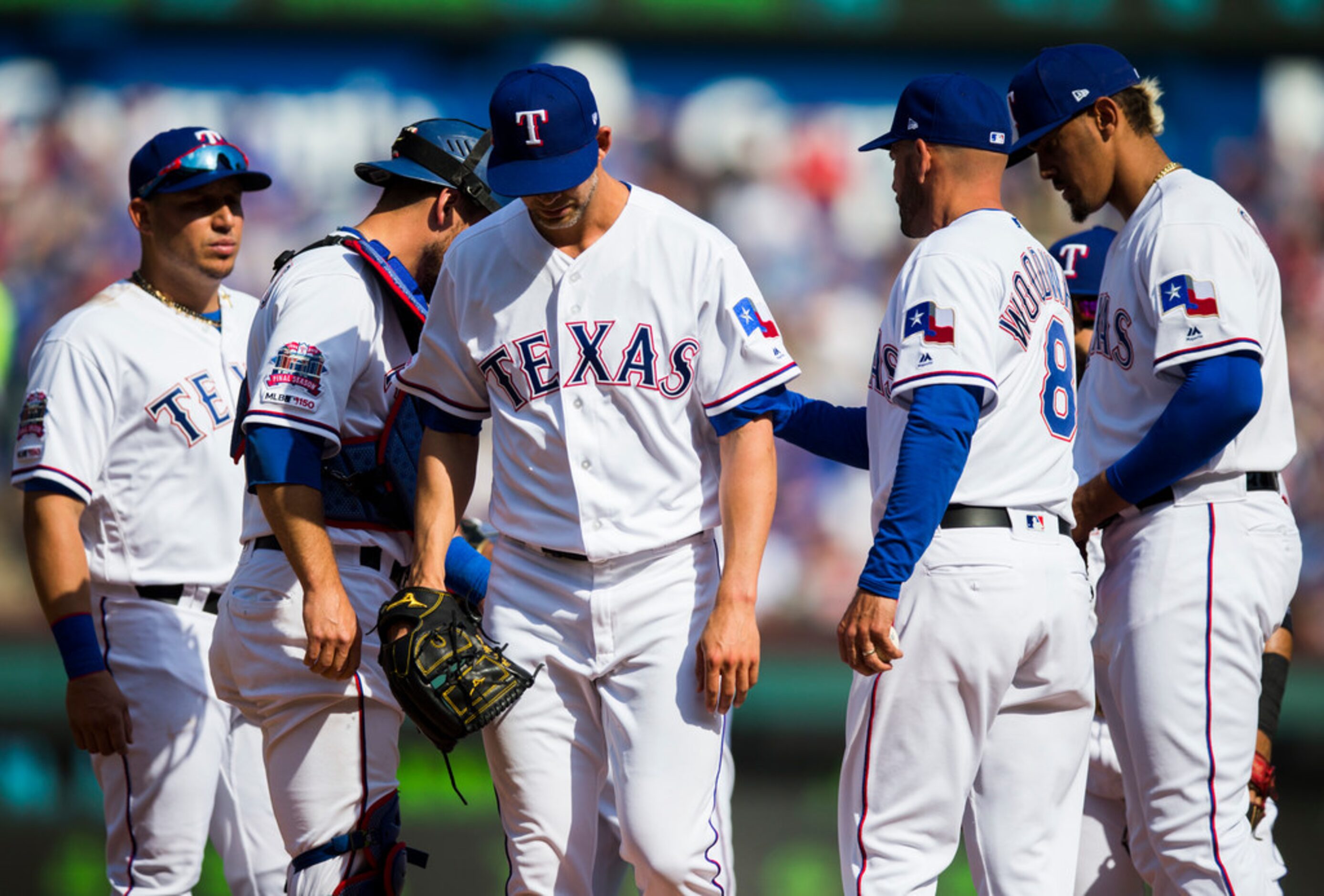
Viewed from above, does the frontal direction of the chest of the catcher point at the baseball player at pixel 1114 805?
yes

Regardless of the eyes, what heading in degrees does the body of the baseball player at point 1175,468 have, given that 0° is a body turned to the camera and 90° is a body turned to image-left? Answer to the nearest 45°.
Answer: approximately 90°

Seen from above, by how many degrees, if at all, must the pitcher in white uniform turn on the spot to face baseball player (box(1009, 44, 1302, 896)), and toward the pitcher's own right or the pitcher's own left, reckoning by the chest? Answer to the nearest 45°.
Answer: approximately 90° to the pitcher's own left

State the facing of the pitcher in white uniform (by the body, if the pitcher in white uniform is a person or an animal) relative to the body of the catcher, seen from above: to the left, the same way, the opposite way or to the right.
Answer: to the right

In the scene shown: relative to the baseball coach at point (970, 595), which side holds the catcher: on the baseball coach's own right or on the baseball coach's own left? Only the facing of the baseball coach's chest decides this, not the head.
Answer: on the baseball coach's own left

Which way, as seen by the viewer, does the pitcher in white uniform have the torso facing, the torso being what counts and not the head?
toward the camera

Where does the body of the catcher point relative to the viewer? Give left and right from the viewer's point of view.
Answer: facing to the right of the viewer

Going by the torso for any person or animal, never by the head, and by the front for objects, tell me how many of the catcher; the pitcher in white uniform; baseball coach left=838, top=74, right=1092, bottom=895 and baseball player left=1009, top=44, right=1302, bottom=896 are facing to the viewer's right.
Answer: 1

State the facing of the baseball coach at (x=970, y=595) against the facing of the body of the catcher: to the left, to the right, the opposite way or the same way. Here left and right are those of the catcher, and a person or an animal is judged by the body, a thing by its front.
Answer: to the left

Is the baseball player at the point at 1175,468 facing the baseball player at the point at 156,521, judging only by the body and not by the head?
yes

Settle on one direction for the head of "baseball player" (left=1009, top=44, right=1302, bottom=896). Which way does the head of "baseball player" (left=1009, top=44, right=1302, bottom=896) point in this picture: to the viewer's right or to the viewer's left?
to the viewer's left

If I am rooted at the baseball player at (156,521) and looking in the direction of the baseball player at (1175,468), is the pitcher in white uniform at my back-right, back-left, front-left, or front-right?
front-right

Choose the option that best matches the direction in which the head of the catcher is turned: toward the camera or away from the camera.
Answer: away from the camera

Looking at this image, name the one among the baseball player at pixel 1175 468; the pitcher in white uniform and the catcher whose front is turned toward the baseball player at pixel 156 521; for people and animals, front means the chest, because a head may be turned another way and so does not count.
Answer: the baseball player at pixel 1175 468

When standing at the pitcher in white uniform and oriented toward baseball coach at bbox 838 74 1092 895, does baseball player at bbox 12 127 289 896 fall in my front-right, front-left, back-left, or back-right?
back-left
